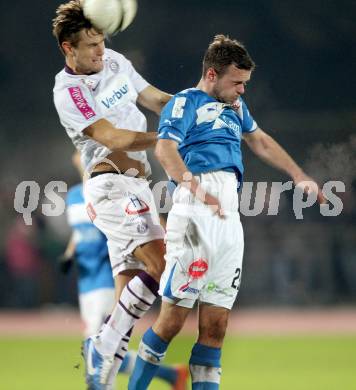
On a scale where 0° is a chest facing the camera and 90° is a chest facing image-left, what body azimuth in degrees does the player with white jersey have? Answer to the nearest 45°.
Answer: approximately 315°

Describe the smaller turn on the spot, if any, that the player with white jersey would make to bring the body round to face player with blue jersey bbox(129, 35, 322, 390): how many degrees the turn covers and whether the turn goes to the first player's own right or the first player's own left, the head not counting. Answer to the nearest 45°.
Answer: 0° — they already face them

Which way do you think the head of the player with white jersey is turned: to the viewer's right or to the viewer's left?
to the viewer's right
